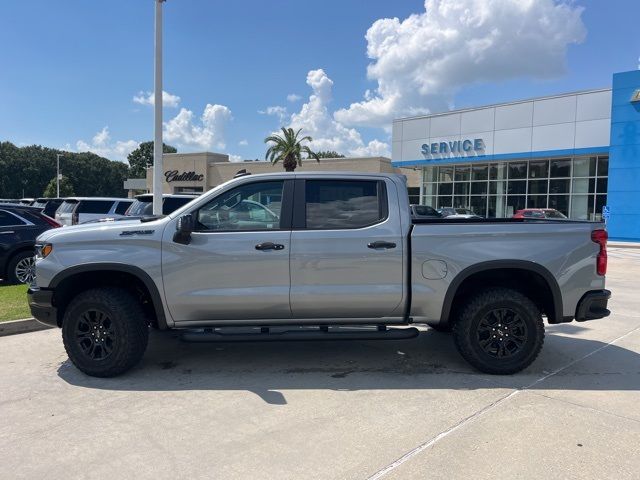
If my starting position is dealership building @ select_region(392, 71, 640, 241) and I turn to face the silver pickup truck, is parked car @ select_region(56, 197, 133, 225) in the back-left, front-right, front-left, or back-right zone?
front-right

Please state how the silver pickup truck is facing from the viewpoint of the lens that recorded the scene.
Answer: facing to the left of the viewer

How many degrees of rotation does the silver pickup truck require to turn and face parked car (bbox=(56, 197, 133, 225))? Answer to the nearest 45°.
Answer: approximately 45° to its right

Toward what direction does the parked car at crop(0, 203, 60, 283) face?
to the viewer's left

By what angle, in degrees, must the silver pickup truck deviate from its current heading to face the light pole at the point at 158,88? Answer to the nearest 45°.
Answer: approximately 45° to its right

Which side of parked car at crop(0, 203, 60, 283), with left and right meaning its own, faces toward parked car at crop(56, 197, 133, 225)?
right

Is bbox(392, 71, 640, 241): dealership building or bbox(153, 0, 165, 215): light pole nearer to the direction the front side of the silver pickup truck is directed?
the light pole

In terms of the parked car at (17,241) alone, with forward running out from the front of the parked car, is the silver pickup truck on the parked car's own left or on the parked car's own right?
on the parked car's own left

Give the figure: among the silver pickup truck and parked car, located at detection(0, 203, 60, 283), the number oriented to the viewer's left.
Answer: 2

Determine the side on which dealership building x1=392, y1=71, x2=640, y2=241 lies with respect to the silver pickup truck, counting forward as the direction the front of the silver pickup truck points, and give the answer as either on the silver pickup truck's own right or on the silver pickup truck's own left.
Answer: on the silver pickup truck's own right
